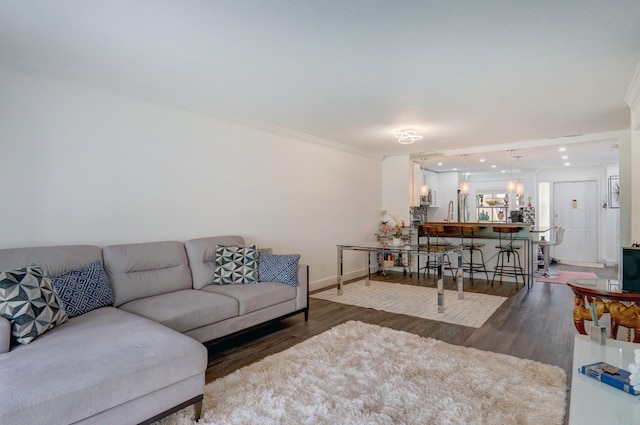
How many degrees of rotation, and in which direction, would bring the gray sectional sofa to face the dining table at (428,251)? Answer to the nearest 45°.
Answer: approximately 45° to its left

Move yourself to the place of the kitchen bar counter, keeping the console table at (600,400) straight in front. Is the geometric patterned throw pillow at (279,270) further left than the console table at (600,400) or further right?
right

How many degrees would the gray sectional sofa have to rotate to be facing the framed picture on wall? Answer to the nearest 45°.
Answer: approximately 45° to its left

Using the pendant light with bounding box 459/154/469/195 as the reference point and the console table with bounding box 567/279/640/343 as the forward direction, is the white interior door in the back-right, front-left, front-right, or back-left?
back-left

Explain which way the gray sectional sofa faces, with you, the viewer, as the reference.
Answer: facing the viewer and to the right of the viewer
